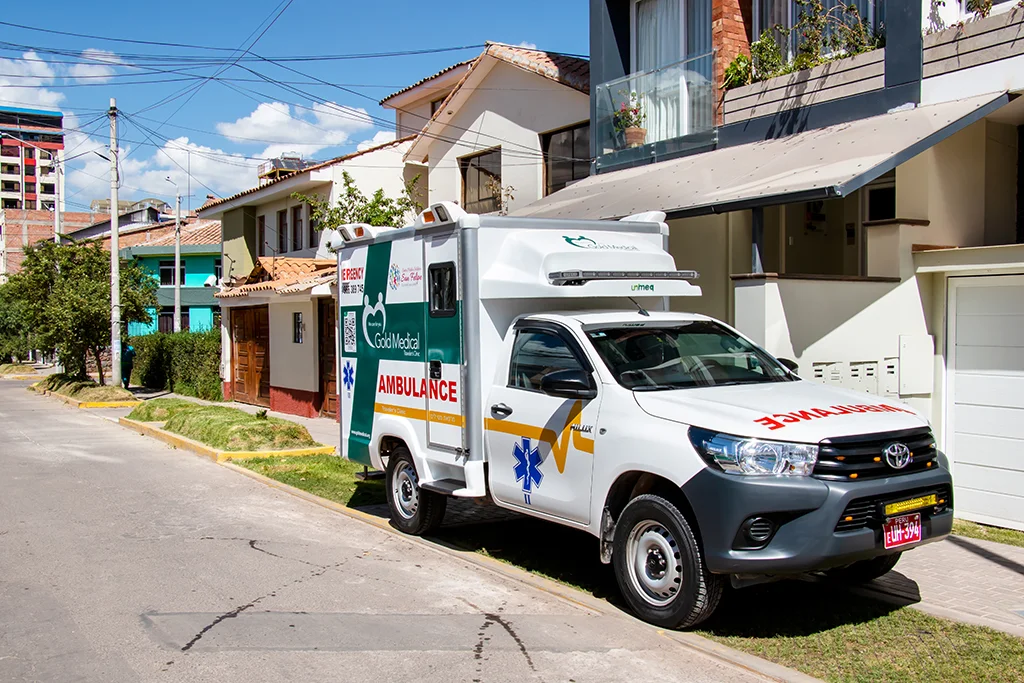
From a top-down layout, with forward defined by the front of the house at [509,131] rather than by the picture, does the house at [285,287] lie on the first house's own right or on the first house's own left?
on the first house's own right

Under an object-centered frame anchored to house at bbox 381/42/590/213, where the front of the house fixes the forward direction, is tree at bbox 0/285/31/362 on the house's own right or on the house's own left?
on the house's own right

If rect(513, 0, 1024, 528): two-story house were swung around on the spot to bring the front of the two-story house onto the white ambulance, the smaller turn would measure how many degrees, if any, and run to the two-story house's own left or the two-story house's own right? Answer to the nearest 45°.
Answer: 0° — it already faces it

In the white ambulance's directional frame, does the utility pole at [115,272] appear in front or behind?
behind

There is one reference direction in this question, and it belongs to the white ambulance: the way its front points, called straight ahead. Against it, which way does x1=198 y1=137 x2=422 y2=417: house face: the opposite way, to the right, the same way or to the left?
to the right

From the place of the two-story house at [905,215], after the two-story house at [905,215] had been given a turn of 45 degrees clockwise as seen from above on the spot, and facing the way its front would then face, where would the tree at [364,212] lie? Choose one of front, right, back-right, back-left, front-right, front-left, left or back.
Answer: front-right

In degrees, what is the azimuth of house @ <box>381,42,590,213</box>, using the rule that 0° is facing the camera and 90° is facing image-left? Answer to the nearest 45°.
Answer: approximately 45°

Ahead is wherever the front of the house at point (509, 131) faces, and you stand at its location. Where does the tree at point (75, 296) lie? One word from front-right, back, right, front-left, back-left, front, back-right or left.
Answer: right

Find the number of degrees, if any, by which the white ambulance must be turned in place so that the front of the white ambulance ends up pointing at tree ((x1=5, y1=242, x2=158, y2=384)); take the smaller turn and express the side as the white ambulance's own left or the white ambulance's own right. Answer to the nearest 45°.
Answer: approximately 180°

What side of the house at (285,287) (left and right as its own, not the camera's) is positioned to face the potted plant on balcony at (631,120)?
left

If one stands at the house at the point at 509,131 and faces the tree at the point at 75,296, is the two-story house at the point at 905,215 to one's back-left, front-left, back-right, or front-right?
back-left

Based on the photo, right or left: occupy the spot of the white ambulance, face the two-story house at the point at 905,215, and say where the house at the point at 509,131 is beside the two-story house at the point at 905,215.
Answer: left

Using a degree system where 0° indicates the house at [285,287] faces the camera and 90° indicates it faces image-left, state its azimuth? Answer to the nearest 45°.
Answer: approximately 45°

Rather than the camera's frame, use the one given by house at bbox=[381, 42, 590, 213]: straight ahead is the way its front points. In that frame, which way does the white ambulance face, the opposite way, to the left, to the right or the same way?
to the left
